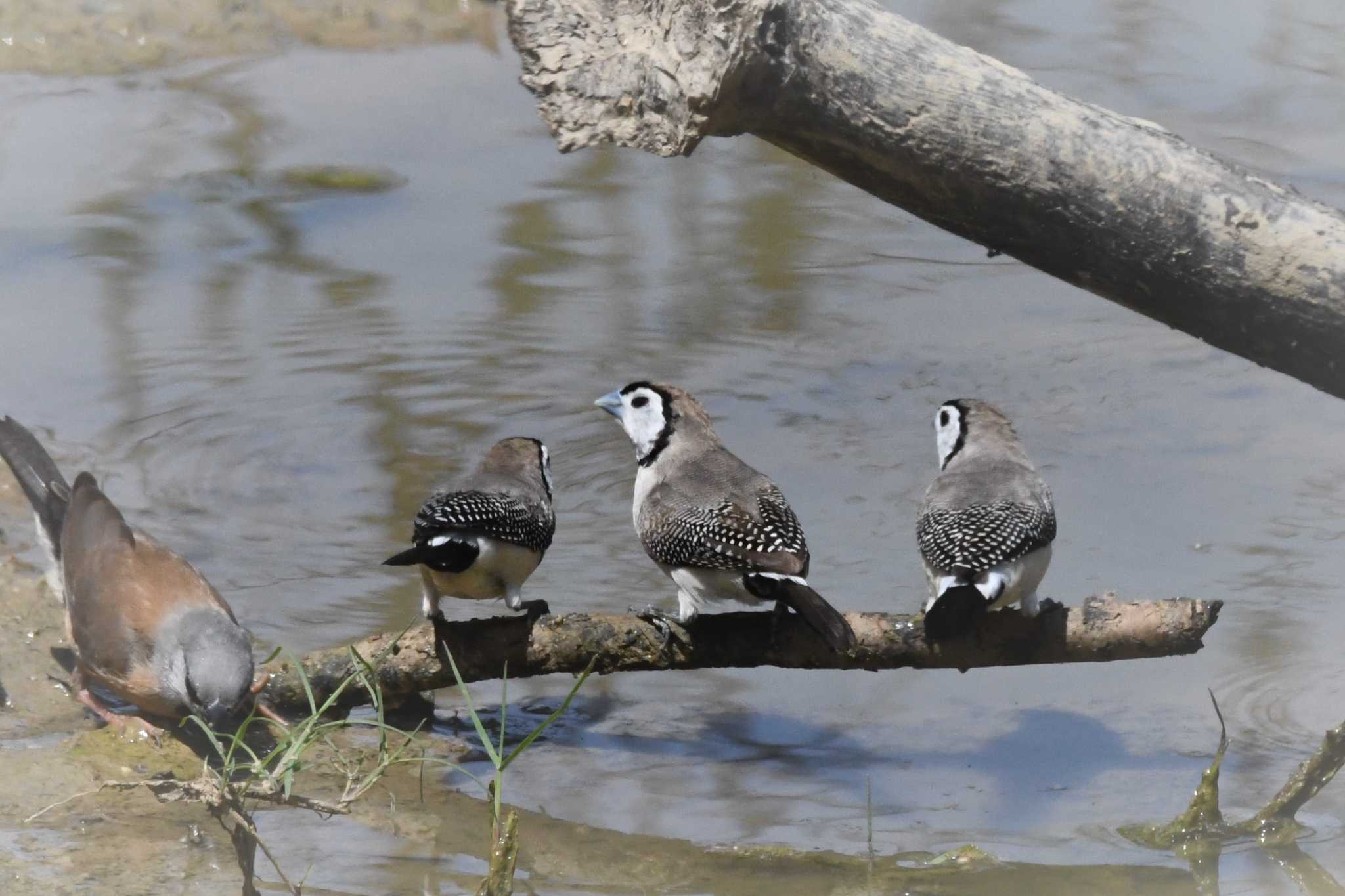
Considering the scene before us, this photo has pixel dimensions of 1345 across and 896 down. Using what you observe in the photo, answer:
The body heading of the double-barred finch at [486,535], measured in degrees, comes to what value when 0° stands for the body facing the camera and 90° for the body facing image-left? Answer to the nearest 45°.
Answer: approximately 225°

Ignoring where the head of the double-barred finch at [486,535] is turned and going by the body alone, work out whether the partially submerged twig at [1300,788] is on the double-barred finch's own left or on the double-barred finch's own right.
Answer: on the double-barred finch's own right

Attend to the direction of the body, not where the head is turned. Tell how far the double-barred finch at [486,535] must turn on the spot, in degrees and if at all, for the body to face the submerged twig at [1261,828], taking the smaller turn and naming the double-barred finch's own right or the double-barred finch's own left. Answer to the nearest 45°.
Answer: approximately 90° to the double-barred finch's own right

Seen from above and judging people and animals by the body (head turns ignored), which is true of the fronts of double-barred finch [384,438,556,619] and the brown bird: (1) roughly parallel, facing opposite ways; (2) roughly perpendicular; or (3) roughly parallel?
roughly perpendicular

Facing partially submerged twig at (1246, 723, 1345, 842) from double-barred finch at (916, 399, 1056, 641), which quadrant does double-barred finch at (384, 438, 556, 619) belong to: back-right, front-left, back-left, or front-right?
back-right

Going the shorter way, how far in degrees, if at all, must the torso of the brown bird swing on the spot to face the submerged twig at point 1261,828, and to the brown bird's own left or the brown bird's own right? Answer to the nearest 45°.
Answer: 0° — it already faces it

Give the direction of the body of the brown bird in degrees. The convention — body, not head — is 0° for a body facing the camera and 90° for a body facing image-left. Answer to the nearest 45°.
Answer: approximately 315°

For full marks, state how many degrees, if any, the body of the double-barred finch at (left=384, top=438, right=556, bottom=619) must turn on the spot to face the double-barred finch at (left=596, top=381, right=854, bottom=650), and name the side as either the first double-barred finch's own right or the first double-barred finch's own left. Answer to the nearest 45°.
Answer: approximately 45° to the first double-barred finch's own right
